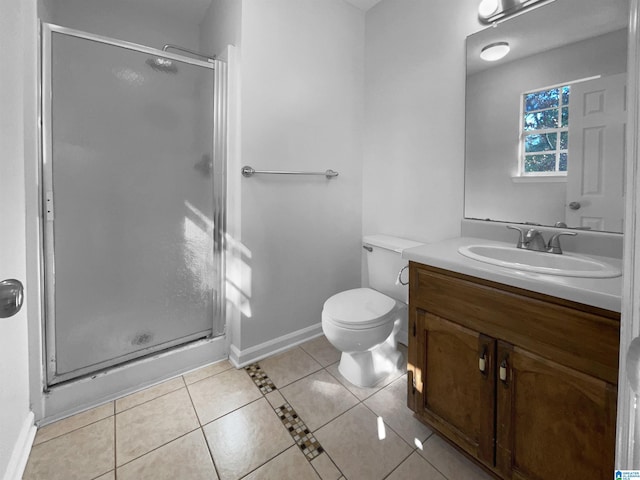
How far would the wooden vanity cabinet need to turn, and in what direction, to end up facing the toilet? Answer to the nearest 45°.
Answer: approximately 90° to its right

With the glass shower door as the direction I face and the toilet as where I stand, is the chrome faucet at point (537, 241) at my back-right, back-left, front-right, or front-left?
back-left

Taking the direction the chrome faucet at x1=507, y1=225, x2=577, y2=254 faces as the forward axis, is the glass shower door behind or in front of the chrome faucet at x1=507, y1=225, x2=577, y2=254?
in front

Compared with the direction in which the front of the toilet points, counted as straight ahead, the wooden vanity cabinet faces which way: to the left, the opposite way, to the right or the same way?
the same way

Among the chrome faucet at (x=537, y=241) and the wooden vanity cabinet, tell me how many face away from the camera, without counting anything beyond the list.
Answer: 0

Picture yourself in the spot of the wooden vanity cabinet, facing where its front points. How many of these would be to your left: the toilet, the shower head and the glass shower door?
0

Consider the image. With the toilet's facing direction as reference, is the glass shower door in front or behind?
in front

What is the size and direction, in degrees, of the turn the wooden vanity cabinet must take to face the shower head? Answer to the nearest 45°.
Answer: approximately 45° to its right

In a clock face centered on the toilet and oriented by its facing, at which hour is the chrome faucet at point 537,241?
The chrome faucet is roughly at 8 o'clock from the toilet.

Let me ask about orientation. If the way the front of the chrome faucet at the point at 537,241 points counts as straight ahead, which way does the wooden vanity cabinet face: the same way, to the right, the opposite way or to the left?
the same way

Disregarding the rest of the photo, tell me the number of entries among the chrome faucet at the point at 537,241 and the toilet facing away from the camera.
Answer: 0

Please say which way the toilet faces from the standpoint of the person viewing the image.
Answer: facing the viewer and to the left of the viewer
